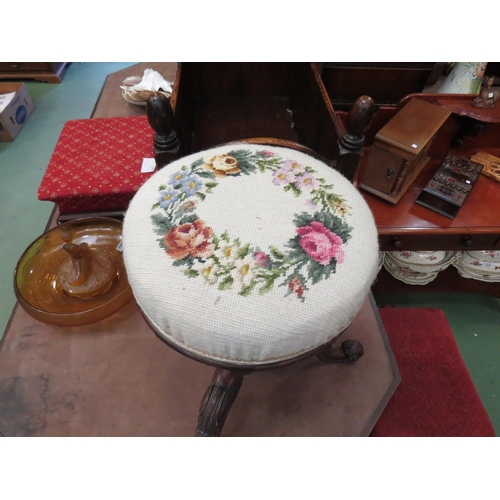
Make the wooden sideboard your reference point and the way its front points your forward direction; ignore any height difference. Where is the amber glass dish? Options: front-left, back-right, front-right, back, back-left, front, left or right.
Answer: front-right

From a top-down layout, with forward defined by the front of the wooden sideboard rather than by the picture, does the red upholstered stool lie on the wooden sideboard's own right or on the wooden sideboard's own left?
on the wooden sideboard's own right

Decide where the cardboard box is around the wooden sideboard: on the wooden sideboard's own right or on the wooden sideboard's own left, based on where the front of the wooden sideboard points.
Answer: on the wooden sideboard's own right

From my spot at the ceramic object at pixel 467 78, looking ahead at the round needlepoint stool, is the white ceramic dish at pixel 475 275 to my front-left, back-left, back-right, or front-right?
front-left

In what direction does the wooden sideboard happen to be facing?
toward the camera

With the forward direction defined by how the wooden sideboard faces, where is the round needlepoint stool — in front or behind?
in front
